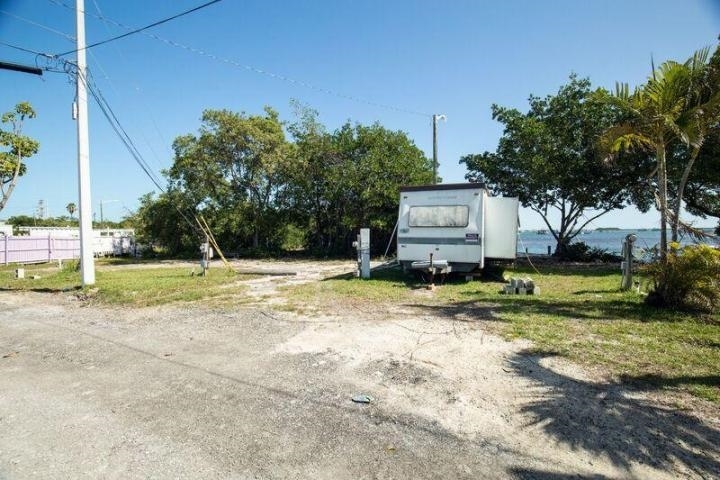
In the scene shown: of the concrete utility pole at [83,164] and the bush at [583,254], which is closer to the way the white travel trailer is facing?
the concrete utility pole

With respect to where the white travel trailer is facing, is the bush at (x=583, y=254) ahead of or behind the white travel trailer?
behind

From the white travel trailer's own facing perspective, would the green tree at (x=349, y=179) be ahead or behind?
behind

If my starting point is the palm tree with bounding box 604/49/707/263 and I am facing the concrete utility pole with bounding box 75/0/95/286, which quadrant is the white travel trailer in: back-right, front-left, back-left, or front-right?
front-right

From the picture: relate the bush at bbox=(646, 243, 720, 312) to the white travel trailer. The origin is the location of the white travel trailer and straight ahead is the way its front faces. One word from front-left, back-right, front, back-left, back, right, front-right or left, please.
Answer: front-left

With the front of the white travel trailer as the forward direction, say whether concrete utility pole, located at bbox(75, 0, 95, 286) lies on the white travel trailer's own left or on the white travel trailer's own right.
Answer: on the white travel trailer's own right

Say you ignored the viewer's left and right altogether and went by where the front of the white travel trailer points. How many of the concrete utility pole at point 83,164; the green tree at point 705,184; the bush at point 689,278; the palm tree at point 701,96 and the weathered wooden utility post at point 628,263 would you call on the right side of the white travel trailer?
1

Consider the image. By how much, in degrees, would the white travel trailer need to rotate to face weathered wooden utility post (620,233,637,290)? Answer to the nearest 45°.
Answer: approximately 90° to its left

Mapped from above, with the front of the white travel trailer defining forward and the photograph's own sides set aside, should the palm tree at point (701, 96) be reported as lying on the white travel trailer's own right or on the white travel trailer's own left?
on the white travel trailer's own left

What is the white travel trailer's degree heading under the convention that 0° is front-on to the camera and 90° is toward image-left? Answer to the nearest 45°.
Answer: approximately 0°

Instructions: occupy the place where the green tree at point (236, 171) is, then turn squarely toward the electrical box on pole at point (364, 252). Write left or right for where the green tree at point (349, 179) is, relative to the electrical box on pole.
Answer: left

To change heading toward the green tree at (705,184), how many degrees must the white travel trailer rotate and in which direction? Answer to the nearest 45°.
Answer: approximately 135° to its left
